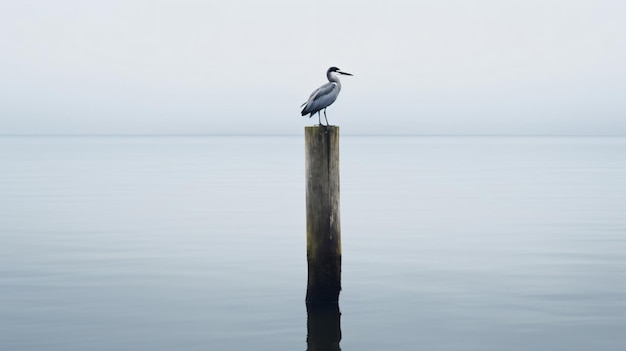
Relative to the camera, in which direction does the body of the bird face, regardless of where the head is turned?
to the viewer's right
